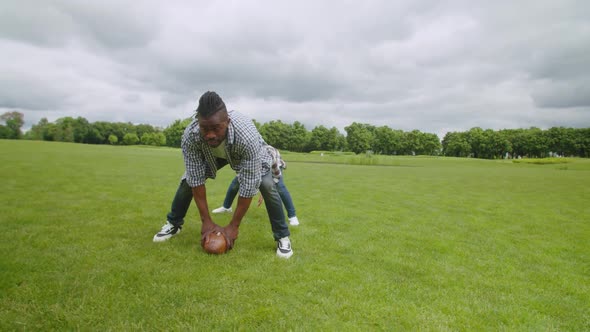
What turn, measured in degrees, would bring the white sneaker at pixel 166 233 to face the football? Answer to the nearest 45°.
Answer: approximately 90° to its left

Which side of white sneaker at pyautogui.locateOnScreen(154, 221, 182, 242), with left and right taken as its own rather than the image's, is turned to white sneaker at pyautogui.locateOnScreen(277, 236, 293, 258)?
left

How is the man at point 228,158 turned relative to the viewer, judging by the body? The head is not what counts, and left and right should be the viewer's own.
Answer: facing the viewer and to the left of the viewer

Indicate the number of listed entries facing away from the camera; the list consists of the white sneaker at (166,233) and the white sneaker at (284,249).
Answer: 0

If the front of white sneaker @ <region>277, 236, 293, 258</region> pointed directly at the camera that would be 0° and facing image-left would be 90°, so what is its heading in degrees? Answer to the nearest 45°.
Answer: approximately 0°

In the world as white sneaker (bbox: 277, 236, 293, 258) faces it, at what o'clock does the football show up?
The football is roughly at 3 o'clock from the white sneaker.

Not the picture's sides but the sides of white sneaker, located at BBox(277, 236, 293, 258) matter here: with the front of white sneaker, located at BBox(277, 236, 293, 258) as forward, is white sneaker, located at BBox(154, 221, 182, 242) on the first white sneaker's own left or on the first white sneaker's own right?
on the first white sneaker's own right
